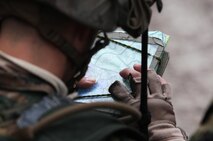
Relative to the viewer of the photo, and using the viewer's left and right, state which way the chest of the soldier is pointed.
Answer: facing away from the viewer and to the right of the viewer

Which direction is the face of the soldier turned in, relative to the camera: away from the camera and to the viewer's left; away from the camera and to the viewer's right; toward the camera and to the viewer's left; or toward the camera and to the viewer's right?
away from the camera and to the viewer's right
